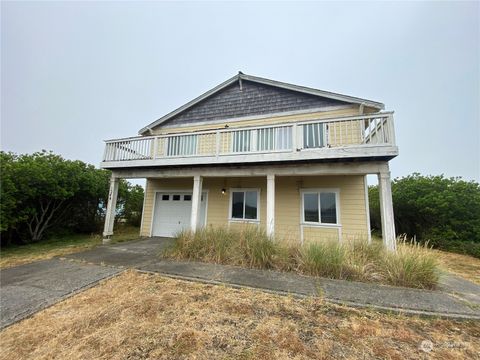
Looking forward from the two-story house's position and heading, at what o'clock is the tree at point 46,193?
The tree is roughly at 3 o'clock from the two-story house.

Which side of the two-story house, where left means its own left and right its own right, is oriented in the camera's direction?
front

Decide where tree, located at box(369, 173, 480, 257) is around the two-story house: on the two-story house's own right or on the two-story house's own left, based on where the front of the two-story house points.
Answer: on the two-story house's own left
